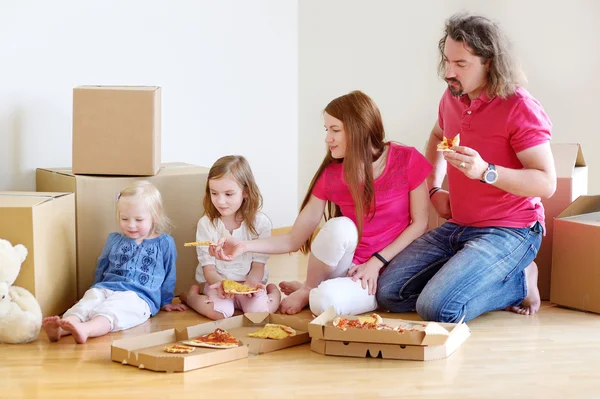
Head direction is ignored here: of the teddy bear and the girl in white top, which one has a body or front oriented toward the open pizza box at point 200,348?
the girl in white top

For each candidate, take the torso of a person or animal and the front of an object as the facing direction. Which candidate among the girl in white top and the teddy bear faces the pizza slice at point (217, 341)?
the girl in white top

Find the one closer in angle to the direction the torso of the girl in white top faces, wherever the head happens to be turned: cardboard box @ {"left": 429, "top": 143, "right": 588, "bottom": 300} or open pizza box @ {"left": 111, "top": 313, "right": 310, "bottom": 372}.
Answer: the open pizza box

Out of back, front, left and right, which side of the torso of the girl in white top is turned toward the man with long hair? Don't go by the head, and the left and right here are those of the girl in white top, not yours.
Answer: left

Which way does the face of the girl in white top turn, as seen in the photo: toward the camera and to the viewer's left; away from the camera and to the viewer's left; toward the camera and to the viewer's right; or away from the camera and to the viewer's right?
toward the camera and to the viewer's left
